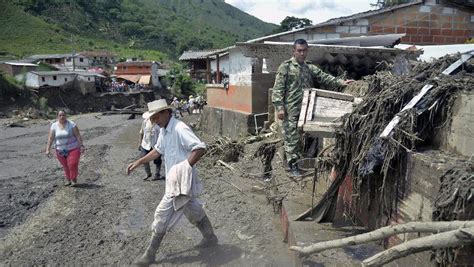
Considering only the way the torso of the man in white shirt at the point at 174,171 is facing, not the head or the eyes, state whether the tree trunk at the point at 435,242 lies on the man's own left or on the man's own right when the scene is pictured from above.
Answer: on the man's own left

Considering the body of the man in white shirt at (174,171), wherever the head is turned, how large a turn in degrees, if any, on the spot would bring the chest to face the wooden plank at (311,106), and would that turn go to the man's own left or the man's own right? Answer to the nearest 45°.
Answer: approximately 135° to the man's own left

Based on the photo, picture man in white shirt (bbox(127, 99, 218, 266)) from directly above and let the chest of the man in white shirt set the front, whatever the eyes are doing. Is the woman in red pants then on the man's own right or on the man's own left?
on the man's own right

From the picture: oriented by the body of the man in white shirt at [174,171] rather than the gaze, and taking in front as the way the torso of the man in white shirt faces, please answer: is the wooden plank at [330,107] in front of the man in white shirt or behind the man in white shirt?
behind

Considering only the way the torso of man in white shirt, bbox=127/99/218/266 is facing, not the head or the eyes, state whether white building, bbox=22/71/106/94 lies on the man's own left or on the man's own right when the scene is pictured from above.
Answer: on the man's own right

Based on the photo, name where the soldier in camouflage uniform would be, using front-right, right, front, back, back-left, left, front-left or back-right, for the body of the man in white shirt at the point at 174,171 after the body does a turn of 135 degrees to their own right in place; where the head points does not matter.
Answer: front-right

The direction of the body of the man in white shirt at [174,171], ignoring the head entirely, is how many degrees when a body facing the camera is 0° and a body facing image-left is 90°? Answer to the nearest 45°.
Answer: approximately 45°

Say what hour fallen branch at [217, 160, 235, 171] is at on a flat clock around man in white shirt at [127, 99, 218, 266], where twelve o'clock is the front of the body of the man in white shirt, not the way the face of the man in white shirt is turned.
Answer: The fallen branch is roughly at 5 o'clock from the man in white shirt.
